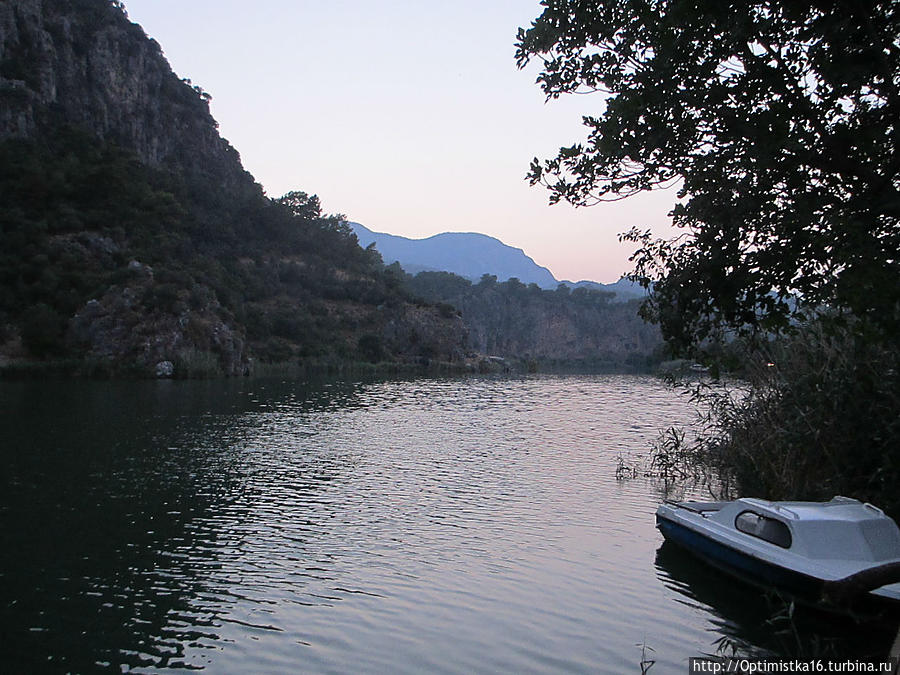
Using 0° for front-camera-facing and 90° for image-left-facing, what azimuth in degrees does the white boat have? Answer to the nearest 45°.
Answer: approximately 135°
